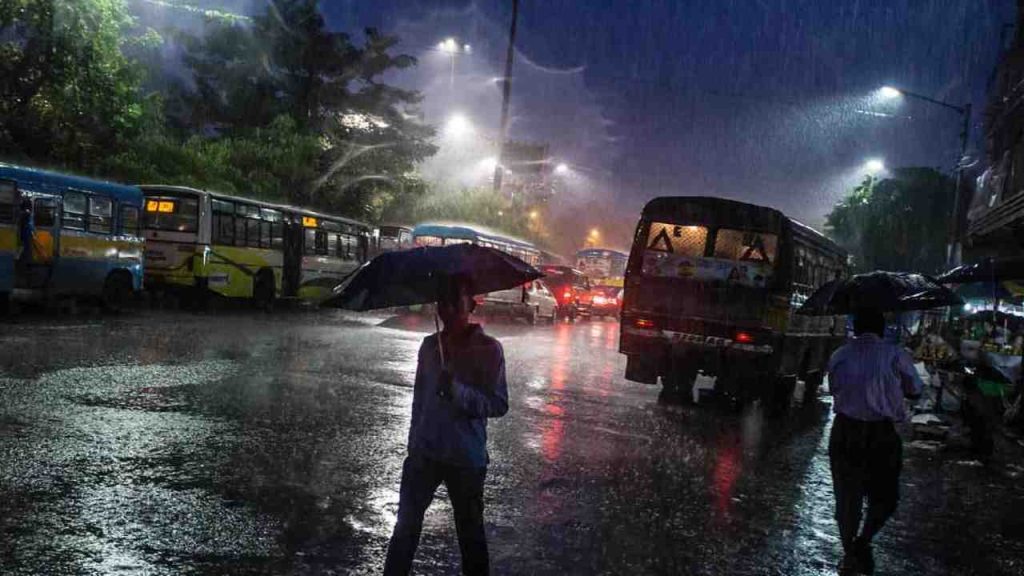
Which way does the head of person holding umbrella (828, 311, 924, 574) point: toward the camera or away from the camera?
away from the camera

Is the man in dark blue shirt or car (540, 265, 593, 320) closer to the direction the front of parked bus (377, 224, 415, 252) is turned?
the man in dark blue shirt

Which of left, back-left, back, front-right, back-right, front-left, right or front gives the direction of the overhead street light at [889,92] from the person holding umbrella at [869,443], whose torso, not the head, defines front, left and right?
front

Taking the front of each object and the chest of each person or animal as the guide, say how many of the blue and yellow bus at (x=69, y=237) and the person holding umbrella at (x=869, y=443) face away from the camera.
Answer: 1

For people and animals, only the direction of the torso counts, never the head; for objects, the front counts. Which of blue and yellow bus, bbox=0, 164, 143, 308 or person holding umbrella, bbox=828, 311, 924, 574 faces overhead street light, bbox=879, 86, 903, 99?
the person holding umbrella

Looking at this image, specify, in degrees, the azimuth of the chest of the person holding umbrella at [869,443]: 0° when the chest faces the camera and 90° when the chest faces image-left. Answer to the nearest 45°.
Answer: approximately 180°

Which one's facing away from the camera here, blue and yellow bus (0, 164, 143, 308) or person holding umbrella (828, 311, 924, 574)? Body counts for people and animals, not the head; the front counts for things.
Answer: the person holding umbrella

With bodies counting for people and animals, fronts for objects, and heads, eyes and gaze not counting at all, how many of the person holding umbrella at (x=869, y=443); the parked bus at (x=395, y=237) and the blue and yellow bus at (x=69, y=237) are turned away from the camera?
1

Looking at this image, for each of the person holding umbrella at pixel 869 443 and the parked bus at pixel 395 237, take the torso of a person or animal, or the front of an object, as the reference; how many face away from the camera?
1

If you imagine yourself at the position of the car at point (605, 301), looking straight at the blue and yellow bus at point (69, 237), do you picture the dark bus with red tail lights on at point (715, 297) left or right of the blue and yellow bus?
left

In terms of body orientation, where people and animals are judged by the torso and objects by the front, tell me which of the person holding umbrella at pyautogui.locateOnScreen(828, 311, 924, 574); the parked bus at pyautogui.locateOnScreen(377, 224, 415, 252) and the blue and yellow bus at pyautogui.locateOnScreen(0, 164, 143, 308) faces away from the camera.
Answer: the person holding umbrella

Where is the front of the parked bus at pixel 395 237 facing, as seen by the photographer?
facing the viewer and to the left of the viewer

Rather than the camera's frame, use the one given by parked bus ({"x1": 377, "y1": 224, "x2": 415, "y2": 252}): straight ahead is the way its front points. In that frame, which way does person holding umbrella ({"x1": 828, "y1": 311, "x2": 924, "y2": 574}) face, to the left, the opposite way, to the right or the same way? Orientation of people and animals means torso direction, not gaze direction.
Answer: the opposite way
